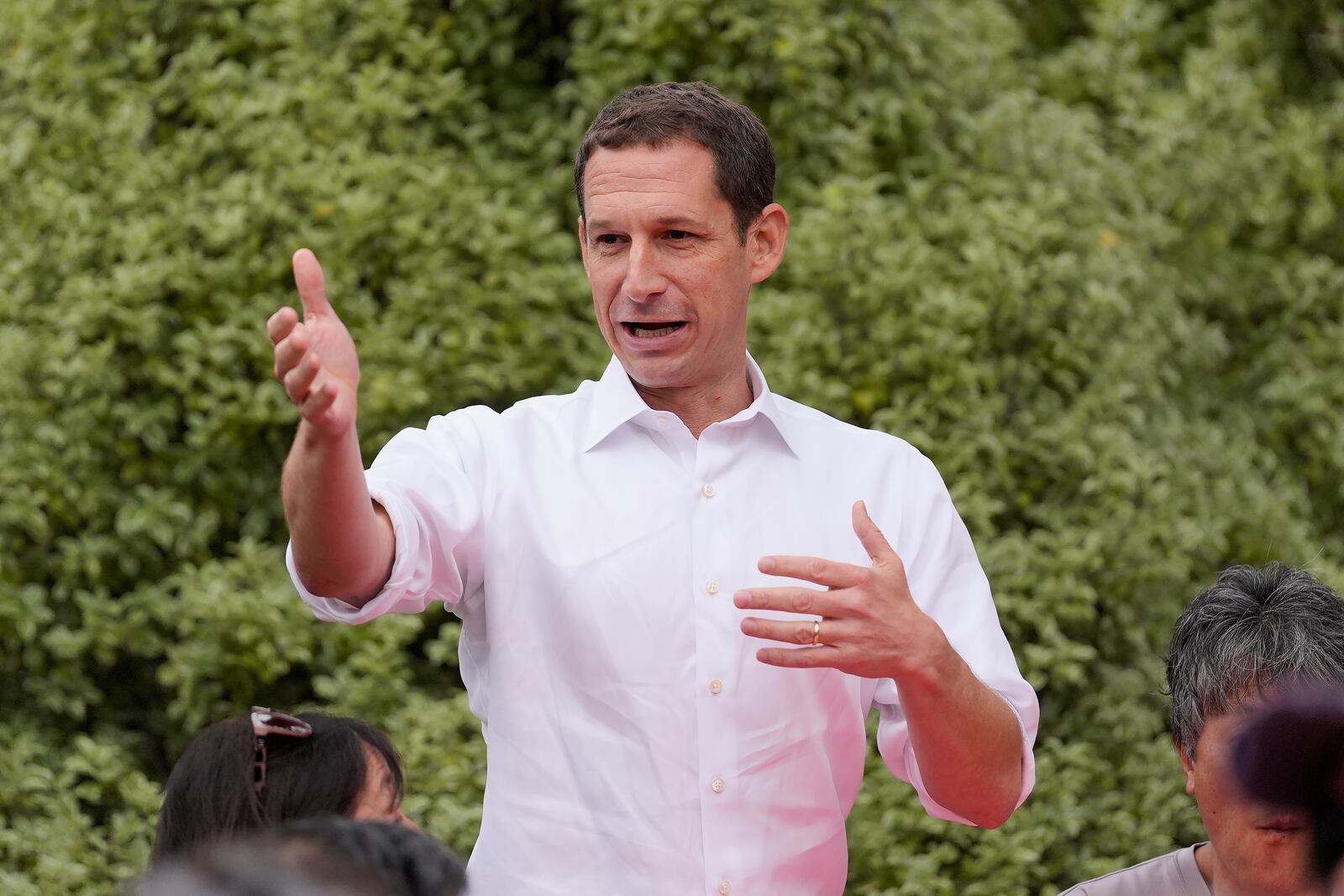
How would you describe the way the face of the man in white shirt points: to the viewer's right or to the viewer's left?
to the viewer's left

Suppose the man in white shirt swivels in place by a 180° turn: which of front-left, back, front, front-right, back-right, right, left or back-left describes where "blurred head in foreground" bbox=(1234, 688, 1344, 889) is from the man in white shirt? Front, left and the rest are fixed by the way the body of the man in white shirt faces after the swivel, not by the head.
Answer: back-right

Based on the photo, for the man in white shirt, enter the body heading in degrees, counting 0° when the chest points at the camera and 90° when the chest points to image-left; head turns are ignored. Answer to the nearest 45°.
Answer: approximately 0°

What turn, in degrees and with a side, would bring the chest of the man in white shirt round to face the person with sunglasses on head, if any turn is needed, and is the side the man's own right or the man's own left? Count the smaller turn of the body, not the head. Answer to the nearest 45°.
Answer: approximately 45° to the man's own right

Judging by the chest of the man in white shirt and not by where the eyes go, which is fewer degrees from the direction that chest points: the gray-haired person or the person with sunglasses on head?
the person with sunglasses on head

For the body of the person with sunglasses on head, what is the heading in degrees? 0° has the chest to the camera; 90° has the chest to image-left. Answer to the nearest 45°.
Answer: approximately 270°

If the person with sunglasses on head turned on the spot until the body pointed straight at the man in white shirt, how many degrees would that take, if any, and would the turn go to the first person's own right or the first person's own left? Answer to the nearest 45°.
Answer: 0° — they already face them
